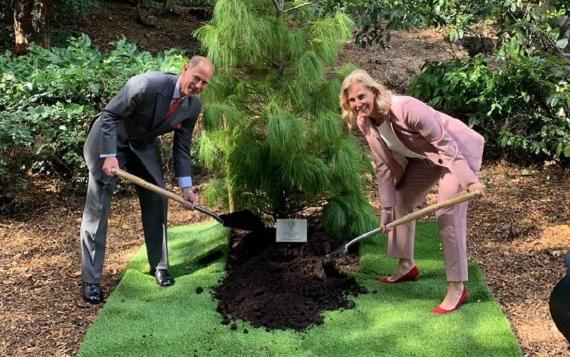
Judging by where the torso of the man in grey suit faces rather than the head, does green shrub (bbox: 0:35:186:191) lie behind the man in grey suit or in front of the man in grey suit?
behind

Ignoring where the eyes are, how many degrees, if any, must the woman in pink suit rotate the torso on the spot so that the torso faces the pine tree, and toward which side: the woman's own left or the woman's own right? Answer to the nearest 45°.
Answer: approximately 90° to the woman's own right

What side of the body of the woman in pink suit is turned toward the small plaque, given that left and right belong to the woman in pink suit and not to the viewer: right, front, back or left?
right

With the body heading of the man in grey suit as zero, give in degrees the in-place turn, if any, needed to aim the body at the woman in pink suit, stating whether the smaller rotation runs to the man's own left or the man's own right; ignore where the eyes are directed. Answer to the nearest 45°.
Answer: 0° — they already face them

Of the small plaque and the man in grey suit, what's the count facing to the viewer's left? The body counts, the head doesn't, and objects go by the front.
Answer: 0

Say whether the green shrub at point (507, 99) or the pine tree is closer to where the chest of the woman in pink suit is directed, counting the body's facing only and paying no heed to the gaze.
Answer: the pine tree

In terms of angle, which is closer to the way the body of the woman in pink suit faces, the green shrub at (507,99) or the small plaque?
the small plaque

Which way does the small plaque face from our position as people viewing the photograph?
facing the viewer

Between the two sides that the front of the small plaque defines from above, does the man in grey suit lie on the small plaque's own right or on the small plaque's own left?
on the small plaque's own right

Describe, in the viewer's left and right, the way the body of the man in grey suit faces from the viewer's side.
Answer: facing the viewer and to the right of the viewer

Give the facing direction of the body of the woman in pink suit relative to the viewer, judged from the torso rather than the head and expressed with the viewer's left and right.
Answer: facing the viewer and to the left of the viewer

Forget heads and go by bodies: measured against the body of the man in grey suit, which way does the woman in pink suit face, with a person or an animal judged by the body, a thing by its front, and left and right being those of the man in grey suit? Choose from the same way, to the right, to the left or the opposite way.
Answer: to the right
